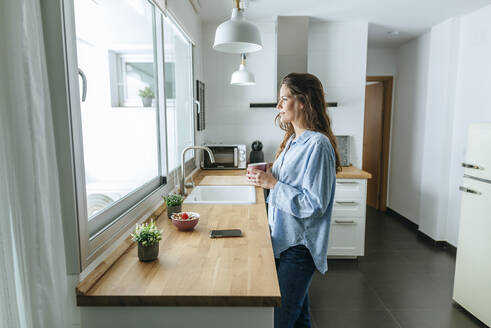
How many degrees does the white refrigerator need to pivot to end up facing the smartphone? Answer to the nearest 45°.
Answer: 0° — it already faces it

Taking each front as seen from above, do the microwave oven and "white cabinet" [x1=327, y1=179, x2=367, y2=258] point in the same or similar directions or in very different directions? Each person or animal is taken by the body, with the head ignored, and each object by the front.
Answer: same or similar directions

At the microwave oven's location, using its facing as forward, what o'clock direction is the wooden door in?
The wooden door is roughly at 8 o'clock from the microwave oven.

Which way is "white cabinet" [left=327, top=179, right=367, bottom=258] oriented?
toward the camera

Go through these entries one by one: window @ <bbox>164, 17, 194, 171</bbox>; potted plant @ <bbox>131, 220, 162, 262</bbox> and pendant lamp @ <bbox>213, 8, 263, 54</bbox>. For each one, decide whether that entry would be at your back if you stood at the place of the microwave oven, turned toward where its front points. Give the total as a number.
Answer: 0

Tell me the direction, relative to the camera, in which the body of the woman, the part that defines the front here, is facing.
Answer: to the viewer's left

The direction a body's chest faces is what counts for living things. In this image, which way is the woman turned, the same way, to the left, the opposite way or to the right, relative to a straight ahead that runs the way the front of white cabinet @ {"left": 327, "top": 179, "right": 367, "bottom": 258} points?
to the right

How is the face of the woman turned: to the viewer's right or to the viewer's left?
to the viewer's left

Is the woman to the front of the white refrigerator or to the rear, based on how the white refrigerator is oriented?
to the front

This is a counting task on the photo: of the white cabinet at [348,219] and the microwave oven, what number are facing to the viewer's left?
0

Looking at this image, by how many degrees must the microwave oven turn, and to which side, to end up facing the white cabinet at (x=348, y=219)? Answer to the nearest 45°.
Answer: approximately 90° to its left

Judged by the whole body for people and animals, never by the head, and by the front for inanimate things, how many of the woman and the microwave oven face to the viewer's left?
1

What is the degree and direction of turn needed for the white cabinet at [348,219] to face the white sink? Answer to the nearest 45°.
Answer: approximately 45° to its right

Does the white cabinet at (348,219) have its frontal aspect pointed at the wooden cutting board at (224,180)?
no

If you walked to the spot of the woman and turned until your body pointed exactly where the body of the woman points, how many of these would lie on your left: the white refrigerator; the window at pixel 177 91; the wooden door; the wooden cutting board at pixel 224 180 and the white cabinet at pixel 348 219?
0

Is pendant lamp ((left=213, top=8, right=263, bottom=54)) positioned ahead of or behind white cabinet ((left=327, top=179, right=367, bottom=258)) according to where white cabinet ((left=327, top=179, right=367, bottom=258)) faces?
ahead

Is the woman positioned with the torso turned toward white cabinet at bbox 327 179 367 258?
no

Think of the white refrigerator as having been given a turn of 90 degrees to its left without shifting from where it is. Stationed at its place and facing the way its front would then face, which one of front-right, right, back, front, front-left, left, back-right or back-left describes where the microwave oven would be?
back-right

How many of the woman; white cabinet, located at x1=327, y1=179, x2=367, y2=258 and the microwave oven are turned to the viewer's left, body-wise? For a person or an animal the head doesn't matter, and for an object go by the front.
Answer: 1

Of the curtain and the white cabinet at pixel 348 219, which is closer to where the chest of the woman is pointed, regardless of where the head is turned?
the curtain
